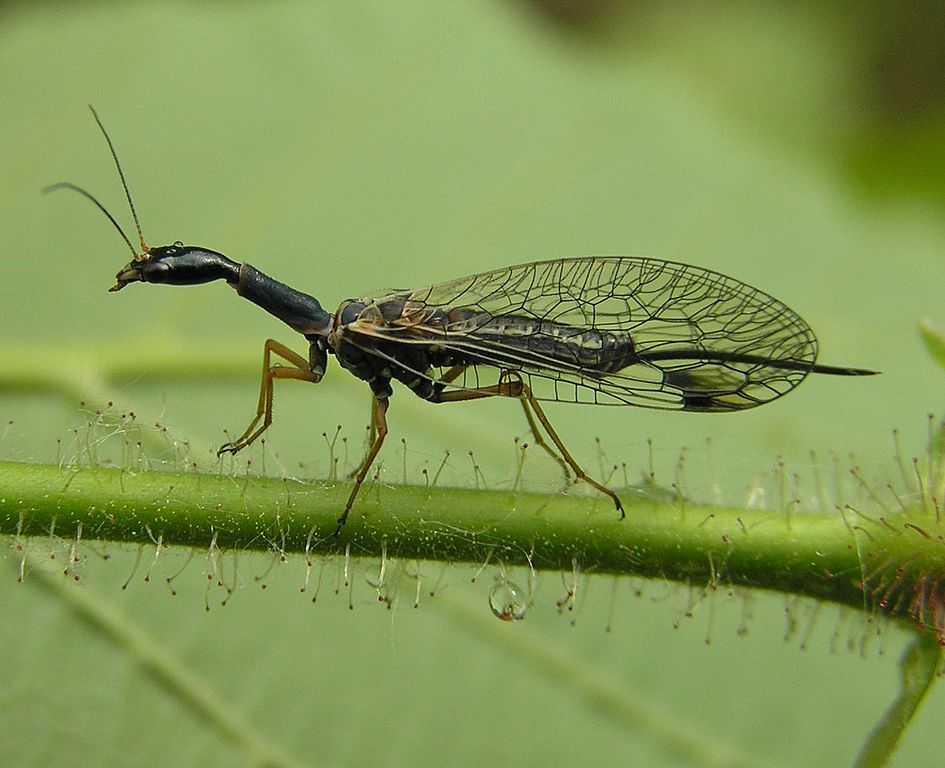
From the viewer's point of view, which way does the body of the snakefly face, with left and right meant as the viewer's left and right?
facing to the left of the viewer
